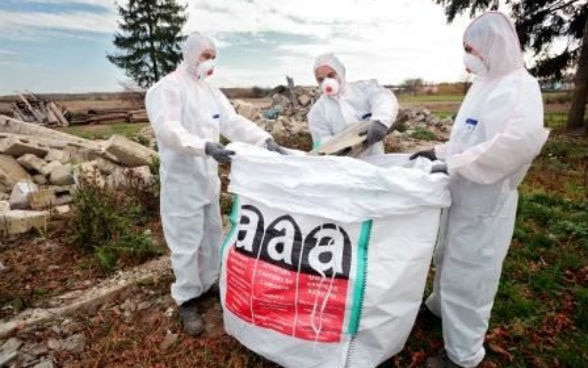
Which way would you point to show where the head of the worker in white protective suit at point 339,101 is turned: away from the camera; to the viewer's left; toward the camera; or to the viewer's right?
toward the camera

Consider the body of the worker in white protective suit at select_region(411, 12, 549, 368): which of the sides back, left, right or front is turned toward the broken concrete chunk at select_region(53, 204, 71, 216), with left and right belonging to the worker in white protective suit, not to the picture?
front

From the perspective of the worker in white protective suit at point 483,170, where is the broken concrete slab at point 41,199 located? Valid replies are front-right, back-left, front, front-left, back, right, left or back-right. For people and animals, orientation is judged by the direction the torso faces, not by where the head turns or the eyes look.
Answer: front

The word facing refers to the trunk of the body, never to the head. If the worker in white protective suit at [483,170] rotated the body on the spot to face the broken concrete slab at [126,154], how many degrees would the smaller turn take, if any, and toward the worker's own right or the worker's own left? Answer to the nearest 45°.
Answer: approximately 45° to the worker's own right

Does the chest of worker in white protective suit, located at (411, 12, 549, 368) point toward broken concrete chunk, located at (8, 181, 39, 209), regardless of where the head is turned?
yes

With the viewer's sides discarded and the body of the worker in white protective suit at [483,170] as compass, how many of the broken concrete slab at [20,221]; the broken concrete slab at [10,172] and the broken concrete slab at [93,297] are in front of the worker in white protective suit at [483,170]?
3

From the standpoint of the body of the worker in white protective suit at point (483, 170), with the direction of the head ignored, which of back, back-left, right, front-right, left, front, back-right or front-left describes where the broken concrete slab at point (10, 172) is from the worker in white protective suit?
front

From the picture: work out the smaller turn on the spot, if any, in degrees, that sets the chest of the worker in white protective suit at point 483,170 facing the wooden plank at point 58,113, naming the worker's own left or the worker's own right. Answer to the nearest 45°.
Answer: approximately 45° to the worker's own right

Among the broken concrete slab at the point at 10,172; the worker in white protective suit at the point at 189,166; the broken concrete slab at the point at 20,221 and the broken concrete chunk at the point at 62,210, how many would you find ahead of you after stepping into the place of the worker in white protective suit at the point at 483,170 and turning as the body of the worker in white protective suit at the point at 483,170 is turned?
4

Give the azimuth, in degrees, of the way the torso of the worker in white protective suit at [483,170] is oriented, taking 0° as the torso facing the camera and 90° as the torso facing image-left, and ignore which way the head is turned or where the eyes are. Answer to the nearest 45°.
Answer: approximately 90°

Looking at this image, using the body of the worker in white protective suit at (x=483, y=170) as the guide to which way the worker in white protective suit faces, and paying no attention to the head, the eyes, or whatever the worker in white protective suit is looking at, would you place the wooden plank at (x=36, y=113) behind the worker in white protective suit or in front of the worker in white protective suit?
in front

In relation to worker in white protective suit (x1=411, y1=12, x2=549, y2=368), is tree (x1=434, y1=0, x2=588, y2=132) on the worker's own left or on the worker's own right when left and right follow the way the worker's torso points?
on the worker's own right

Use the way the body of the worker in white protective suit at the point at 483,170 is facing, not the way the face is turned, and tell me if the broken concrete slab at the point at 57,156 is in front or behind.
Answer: in front

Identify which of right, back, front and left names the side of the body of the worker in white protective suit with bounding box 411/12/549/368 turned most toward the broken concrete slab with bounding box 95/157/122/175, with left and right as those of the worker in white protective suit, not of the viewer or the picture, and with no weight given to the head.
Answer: front

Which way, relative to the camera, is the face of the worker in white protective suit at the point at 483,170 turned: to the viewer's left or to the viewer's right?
to the viewer's left

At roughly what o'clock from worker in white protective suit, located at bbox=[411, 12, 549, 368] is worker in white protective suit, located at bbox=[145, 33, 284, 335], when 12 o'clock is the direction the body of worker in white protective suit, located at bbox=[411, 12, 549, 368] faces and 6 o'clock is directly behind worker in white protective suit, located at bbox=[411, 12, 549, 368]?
worker in white protective suit, located at bbox=[145, 33, 284, 335] is roughly at 12 o'clock from worker in white protective suit, located at bbox=[411, 12, 549, 368].

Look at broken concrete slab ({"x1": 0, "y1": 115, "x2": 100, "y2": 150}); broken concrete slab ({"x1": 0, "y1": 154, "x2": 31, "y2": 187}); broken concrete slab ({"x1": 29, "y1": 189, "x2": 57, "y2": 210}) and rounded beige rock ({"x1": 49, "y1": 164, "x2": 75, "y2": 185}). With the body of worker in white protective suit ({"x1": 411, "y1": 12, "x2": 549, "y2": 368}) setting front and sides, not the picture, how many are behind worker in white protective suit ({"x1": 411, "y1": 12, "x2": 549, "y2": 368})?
0

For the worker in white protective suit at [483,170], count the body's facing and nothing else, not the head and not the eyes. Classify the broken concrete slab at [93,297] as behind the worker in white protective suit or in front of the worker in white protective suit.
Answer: in front
